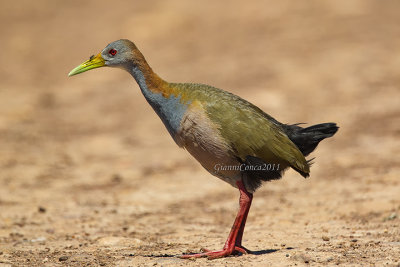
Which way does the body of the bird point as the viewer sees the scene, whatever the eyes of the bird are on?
to the viewer's left
